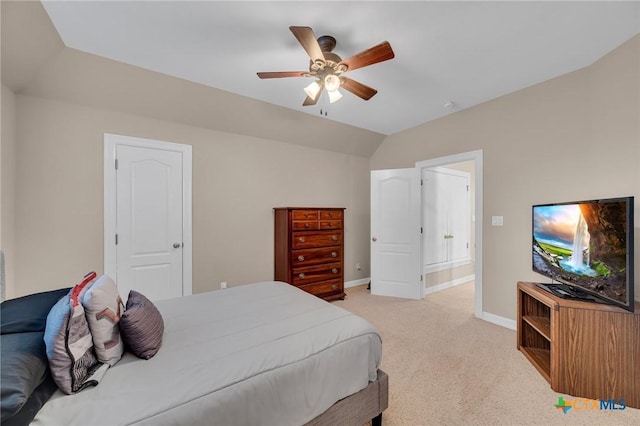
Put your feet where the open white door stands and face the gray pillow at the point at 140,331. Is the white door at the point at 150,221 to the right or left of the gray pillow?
right

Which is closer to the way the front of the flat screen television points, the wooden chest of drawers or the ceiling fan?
the ceiling fan

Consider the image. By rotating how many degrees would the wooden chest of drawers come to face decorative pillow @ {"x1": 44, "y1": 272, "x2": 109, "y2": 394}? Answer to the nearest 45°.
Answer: approximately 45° to its right

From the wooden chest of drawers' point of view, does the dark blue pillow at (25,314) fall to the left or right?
on its right

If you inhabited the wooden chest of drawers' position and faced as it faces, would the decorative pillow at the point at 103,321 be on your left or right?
on your right

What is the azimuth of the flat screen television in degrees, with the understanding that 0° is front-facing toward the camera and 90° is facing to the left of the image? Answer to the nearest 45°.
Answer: approximately 45°

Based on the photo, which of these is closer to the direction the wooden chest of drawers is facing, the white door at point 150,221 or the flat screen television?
the flat screen television

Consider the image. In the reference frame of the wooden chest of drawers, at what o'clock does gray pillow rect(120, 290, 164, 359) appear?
The gray pillow is roughly at 2 o'clock from the wooden chest of drawers.

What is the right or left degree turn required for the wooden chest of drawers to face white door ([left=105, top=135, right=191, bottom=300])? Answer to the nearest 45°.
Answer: approximately 135° to its right

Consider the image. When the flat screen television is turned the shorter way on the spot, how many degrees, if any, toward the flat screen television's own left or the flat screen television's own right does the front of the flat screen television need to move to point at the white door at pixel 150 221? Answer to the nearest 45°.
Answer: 0° — it already faces it

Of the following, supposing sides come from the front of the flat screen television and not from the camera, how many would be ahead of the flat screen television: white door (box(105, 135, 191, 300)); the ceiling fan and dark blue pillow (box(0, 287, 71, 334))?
3

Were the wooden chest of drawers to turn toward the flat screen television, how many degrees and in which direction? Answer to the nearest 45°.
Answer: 0° — it already faces it
